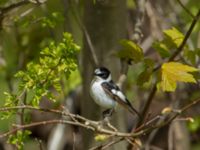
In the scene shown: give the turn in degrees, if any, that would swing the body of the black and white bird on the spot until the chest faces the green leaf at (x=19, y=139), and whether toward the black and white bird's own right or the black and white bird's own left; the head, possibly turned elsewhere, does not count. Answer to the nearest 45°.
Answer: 0° — it already faces it

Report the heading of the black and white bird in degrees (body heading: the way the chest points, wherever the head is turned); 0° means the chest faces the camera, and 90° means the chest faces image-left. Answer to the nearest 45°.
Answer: approximately 45°
